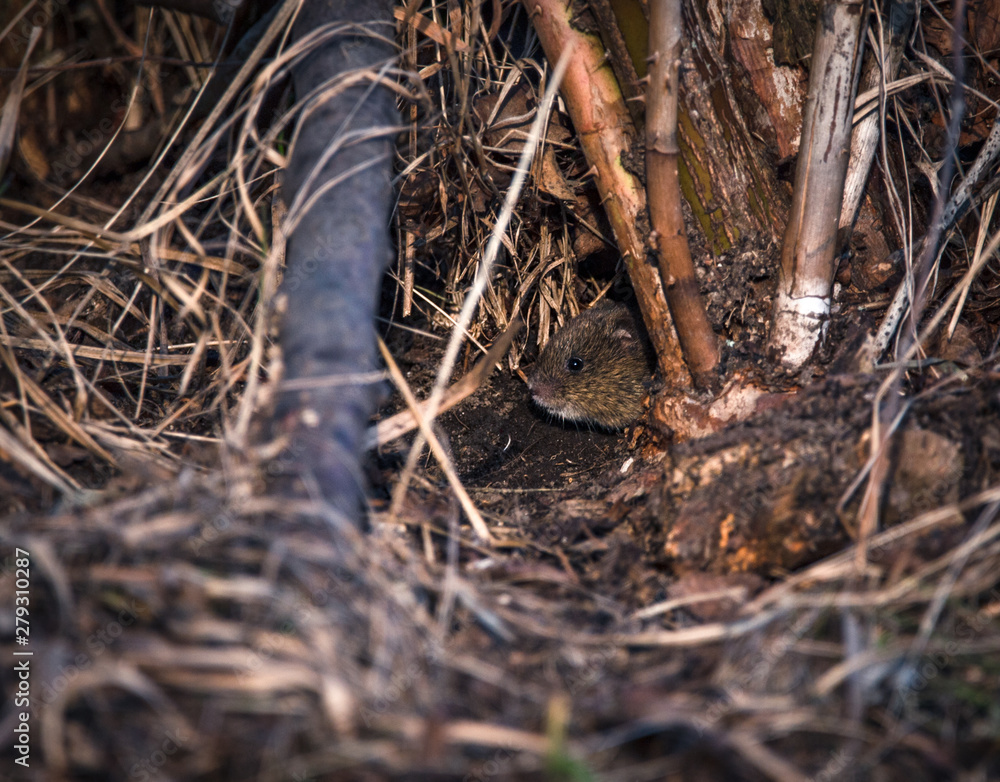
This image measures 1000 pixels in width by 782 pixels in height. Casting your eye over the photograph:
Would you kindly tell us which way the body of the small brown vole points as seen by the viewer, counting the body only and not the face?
to the viewer's left
